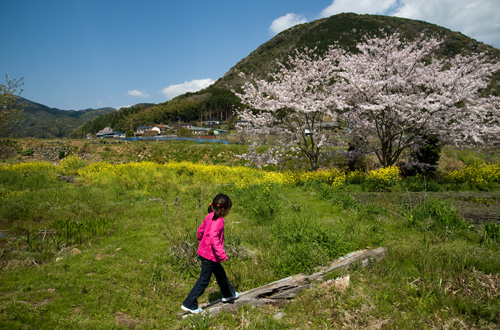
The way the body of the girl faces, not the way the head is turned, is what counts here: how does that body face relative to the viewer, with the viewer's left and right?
facing away from the viewer and to the right of the viewer

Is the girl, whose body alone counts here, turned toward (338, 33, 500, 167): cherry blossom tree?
yes

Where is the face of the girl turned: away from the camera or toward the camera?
away from the camera
